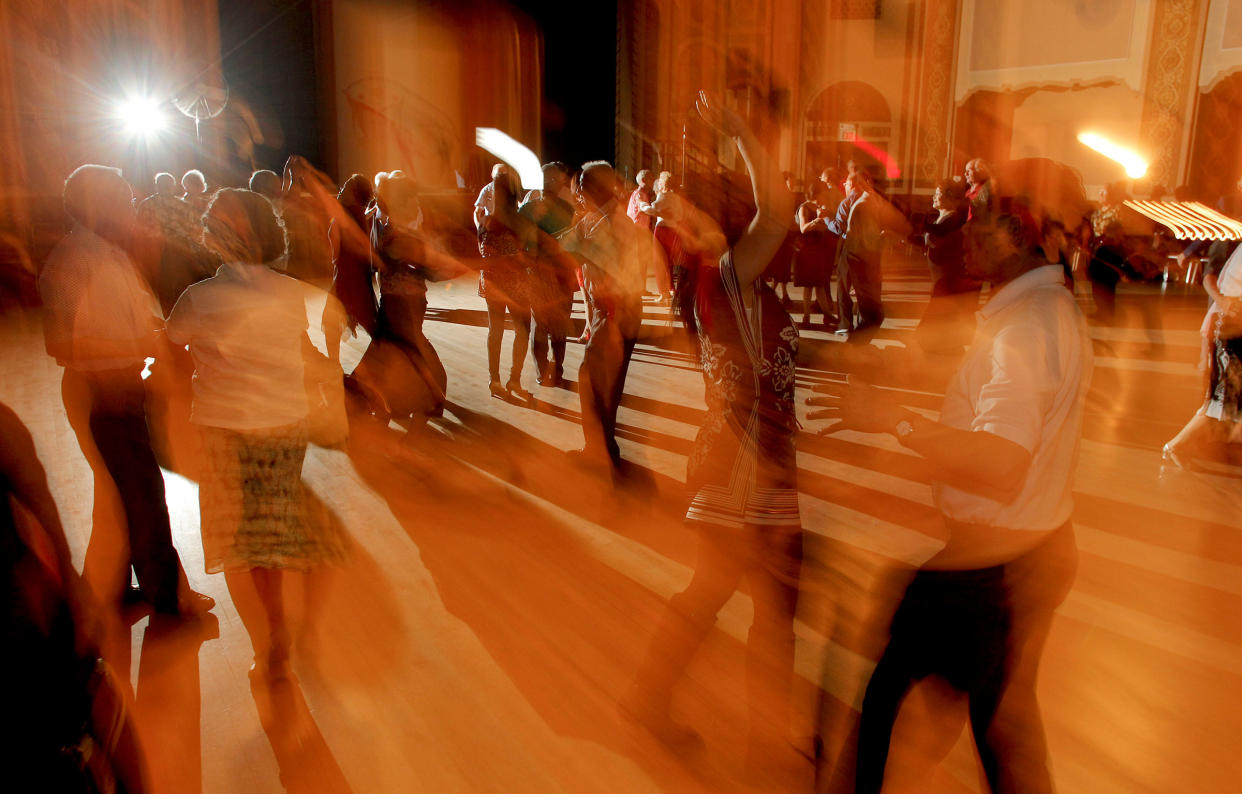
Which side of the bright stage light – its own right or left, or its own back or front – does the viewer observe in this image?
front

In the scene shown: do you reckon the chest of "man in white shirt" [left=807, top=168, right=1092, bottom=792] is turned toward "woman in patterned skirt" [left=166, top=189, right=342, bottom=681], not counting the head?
yes

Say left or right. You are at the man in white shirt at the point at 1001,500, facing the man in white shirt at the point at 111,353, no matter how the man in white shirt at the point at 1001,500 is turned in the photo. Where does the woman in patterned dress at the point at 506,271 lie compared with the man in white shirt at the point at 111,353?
right

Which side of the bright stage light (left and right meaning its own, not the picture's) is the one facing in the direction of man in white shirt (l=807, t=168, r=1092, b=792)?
front

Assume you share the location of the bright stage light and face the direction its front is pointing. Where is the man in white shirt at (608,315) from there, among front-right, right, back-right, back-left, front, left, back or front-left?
front

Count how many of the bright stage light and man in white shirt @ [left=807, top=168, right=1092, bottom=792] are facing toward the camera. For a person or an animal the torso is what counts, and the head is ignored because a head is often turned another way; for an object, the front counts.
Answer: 1

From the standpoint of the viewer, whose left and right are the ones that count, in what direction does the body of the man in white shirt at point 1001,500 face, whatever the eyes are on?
facing to the left of the viewer

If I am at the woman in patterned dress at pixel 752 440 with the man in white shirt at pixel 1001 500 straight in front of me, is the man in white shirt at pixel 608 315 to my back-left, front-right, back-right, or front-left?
back-left

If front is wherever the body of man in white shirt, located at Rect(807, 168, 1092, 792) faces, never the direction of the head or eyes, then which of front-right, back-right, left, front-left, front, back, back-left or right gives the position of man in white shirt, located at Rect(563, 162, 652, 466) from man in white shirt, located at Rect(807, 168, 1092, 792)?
front-right

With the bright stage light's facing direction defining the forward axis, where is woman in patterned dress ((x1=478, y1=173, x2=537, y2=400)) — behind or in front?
in front
